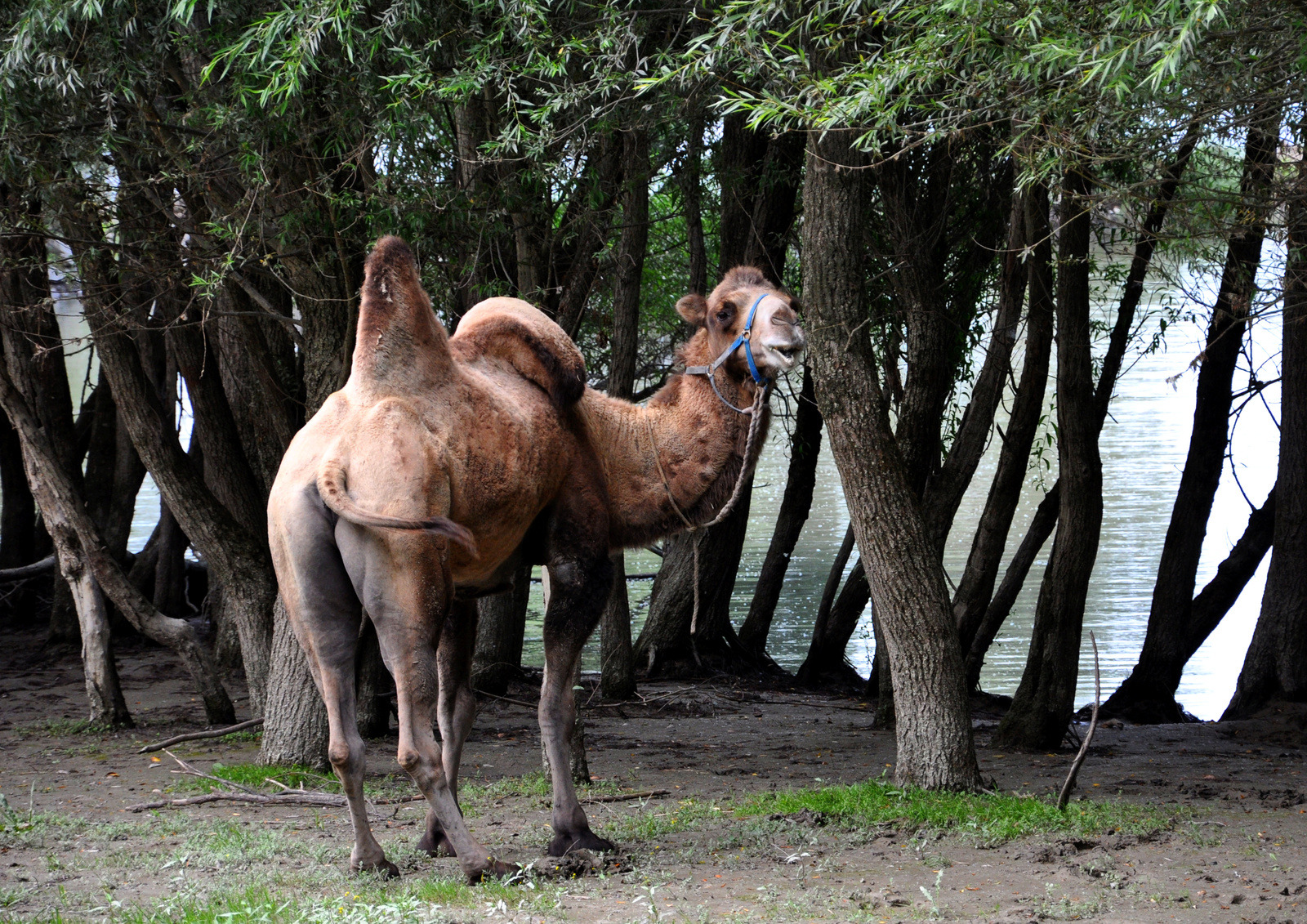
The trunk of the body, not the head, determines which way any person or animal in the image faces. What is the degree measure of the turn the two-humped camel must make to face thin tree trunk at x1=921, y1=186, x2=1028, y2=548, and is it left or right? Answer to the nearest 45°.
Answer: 0° — it already faces it

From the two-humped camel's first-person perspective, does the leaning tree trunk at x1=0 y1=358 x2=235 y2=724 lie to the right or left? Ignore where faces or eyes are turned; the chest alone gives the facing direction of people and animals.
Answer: on its left

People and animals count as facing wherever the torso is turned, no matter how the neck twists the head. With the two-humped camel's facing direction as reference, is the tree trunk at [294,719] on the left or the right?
on its left

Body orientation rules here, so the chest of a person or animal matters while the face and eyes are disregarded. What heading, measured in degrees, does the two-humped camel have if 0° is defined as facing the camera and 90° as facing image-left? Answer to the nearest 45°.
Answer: approximately 225°

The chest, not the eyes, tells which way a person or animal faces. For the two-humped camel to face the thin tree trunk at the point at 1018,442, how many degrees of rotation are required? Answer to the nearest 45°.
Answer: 0° — it already faces it

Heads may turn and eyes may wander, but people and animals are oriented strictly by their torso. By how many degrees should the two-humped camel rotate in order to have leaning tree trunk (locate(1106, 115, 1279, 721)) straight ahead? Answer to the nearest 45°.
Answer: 0° — it already faces it

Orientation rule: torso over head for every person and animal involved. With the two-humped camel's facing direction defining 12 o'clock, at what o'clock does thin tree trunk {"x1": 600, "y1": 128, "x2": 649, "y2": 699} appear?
The thin tree trunk is roughly at 11 o'clock from the two-humped camel.

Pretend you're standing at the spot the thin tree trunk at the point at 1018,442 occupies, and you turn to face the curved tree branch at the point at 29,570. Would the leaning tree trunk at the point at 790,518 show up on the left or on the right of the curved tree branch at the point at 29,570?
right

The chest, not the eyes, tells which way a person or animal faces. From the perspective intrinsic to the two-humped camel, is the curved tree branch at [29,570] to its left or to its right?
on its left

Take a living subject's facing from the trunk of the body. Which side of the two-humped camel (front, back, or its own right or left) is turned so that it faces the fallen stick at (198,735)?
left
